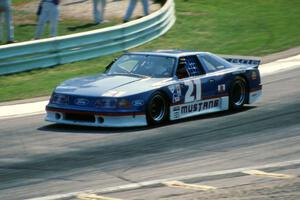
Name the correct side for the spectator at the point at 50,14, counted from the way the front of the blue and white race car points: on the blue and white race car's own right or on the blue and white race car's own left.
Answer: on the blue and white race car's own right

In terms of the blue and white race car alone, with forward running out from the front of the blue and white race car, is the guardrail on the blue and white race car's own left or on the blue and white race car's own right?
on the blue and white race car's own right

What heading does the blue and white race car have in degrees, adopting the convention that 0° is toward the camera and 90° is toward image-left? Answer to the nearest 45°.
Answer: approximately 45°
